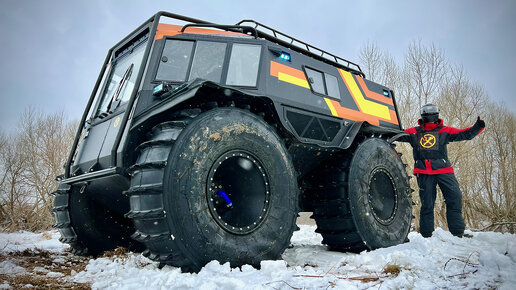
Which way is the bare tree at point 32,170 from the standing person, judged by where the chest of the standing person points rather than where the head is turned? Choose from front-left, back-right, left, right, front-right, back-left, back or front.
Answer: right

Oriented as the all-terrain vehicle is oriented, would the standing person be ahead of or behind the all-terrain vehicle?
behind

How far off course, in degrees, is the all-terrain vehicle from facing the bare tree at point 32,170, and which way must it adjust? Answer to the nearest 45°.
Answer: approximately 90° to its right

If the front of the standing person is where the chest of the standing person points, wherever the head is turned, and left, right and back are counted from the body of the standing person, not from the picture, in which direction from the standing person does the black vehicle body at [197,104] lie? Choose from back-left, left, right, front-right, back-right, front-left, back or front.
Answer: front-right

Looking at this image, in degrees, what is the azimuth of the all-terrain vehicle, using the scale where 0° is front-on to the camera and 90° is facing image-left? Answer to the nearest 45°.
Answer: approximately 45°

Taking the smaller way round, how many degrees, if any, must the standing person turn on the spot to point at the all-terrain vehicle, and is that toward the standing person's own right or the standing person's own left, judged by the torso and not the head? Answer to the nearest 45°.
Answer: approximately 45° to the standing person's own right

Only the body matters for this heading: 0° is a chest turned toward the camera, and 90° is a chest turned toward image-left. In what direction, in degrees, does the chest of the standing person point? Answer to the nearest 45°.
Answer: approximately 0°

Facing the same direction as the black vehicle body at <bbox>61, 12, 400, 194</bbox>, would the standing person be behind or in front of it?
behind
